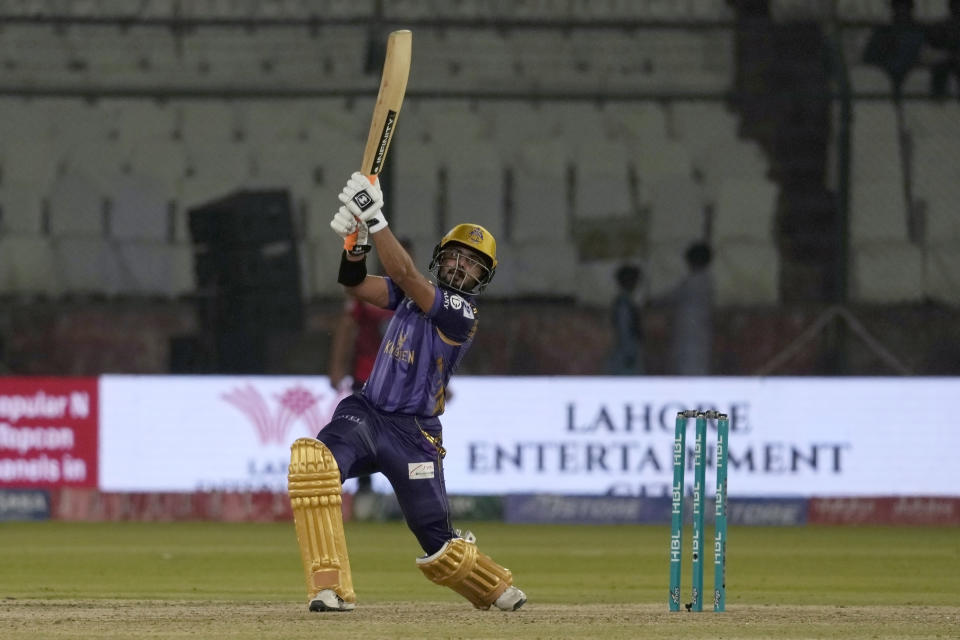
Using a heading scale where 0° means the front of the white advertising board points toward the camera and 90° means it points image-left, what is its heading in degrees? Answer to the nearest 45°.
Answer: approximately 0°

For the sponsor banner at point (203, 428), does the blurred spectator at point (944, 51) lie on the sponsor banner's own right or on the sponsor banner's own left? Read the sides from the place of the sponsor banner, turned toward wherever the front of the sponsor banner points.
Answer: on the sponsor banner's own left

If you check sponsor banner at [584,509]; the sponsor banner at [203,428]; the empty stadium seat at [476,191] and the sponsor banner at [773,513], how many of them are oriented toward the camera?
4

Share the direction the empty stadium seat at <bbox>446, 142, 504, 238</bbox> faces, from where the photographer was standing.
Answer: facing the viewer

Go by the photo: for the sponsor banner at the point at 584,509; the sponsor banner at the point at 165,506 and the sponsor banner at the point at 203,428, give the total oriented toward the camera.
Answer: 3

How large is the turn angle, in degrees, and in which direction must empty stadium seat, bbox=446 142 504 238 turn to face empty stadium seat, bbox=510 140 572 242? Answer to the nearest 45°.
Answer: approximately 90° to its left

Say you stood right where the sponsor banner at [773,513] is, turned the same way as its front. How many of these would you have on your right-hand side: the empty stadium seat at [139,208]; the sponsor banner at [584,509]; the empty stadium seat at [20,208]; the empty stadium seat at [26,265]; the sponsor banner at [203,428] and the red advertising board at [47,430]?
6

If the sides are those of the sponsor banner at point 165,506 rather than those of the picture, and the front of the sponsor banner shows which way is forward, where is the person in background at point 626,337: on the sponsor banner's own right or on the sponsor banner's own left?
on the sponsor banner's own left

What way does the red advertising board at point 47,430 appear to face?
toward the camera
